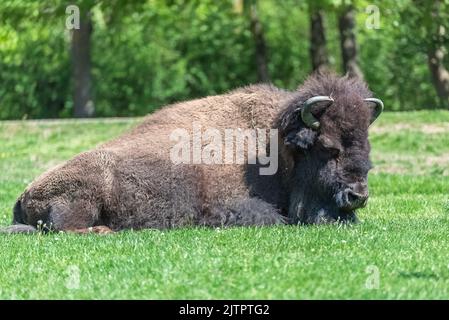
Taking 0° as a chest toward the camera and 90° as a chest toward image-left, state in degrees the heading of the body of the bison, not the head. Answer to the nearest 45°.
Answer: approximately 270°

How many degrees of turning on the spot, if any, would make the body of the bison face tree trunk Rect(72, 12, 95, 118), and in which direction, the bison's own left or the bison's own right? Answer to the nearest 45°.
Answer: approximately 90° to the bison's own left

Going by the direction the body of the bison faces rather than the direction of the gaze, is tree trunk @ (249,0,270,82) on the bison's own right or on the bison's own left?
on the bison's own left

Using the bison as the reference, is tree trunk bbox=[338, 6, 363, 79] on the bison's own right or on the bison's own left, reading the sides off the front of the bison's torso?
on the bison's own left
